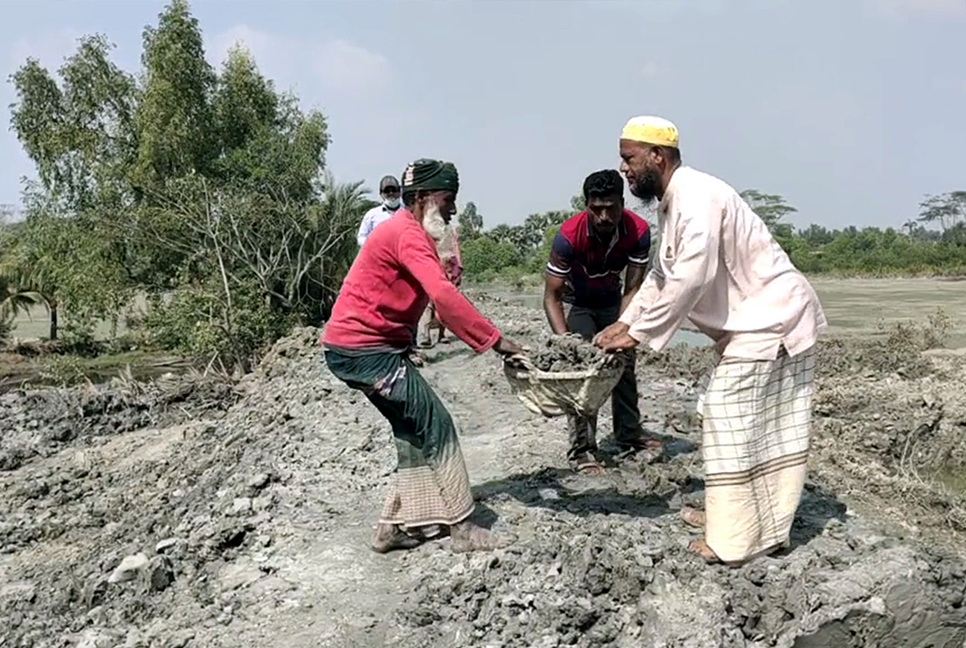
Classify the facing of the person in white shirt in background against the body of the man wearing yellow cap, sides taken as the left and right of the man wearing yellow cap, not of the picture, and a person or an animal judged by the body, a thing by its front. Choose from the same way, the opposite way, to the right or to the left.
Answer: to the left

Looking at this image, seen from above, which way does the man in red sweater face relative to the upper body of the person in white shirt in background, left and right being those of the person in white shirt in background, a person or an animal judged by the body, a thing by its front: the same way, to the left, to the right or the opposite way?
to the left

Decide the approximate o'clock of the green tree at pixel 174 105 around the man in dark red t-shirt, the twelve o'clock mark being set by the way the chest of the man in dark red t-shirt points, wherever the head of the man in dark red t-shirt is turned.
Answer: The green tree is roughly at 5 o'clock from the man in dark red t-shirt.

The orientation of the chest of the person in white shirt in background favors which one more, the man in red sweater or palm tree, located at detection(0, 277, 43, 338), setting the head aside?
the man in red sweater

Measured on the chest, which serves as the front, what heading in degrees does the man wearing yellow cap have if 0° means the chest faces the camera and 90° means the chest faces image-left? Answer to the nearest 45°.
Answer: approximately 90°

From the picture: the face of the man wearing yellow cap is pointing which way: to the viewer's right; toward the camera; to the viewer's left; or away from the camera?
to the viewer's left

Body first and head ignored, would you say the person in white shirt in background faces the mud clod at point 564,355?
yes

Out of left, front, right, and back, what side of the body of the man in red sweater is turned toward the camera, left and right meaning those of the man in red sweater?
right
